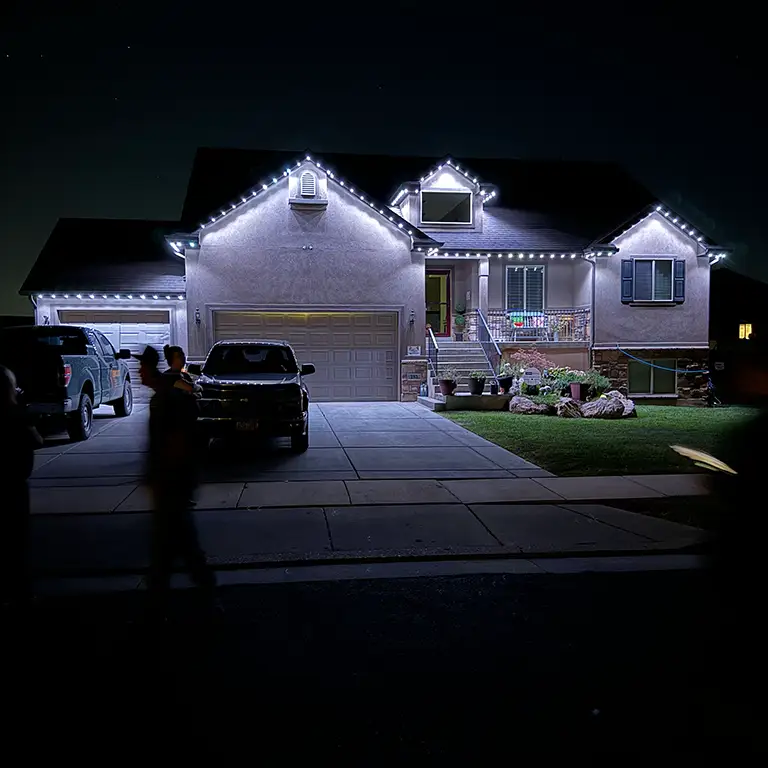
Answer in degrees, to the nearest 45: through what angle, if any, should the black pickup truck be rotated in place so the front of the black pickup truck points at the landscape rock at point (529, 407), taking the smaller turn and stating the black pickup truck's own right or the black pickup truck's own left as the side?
approximately 135° to the black pickup truck's own left

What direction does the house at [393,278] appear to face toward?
toward the camera

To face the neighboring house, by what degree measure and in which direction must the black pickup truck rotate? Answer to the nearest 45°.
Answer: approximately 135° to its left

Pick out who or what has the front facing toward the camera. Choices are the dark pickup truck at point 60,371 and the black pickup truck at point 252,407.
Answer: the black pickup truck

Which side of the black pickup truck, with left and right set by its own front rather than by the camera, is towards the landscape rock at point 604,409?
left

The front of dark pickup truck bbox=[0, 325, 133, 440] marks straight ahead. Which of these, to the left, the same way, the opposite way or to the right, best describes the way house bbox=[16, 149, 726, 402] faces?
the opposite way

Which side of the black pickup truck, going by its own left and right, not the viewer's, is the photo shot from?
front

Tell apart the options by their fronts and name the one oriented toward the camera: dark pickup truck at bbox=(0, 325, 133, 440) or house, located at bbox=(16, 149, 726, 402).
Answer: the house

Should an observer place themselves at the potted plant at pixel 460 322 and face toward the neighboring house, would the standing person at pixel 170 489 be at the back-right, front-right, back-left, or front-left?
back-right

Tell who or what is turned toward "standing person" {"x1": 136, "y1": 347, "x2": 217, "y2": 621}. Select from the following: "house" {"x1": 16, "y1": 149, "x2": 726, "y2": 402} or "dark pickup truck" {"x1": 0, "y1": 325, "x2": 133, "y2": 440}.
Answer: the house

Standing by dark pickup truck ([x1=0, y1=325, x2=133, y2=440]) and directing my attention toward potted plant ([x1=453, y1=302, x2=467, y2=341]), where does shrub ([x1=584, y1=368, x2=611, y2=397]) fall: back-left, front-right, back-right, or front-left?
front-right

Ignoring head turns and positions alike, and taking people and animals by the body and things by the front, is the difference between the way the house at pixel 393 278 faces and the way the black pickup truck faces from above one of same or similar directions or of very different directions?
same or similar directions

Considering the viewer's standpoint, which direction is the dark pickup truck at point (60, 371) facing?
facing away from the viewer and to the right of the viewer

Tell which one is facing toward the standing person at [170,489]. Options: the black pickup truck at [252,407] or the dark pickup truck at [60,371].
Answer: the black pickup truck

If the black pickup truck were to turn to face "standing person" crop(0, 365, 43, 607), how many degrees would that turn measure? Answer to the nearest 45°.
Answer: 0° — it already faces them
